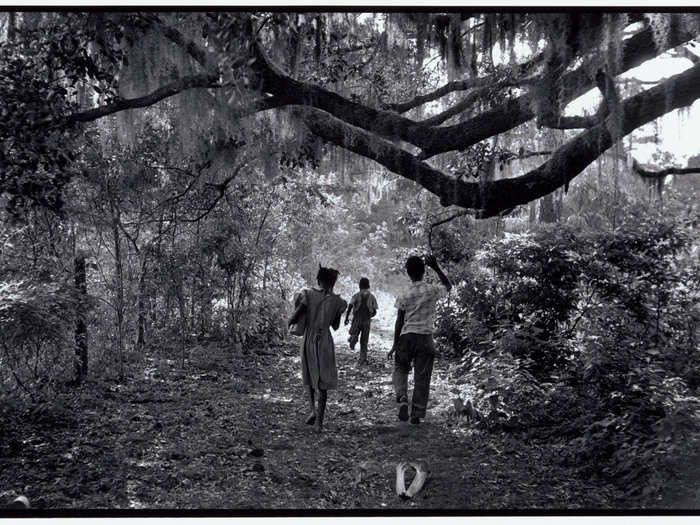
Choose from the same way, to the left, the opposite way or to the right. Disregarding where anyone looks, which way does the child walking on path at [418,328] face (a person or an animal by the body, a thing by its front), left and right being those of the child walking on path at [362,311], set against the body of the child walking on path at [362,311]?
the same way

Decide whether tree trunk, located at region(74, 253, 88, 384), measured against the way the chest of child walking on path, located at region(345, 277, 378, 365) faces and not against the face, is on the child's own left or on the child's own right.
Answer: on the child's own left

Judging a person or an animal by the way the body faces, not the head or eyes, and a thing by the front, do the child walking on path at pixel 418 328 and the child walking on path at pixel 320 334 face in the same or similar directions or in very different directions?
same or similar directions

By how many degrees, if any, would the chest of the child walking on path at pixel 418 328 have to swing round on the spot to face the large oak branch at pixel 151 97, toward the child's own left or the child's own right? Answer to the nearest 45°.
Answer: approximately 90° to the child's own left

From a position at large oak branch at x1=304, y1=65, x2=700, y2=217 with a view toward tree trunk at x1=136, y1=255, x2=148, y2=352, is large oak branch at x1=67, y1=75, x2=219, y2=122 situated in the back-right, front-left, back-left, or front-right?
front-left

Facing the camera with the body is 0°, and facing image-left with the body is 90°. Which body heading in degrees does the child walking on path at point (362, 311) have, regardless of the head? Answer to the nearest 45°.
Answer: approximately 180°

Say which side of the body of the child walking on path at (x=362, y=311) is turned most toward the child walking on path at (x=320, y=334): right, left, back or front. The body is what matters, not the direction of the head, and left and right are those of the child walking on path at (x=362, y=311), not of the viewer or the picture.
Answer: back

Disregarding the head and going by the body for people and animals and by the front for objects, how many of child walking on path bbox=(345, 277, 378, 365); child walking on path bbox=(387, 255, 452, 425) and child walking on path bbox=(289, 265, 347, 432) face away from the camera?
3

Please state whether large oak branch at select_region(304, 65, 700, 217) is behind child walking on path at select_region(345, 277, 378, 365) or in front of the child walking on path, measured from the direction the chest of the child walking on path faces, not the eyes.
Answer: behind

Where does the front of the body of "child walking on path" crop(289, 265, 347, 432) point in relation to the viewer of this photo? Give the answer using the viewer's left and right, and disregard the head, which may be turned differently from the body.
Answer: facing away from the viewer

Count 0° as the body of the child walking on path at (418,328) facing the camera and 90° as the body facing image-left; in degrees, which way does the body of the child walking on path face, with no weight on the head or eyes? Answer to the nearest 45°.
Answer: approximately 180°

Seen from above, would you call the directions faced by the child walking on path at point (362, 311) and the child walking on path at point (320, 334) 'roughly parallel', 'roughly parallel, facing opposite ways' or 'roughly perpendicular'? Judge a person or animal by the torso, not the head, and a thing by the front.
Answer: roughly parallel

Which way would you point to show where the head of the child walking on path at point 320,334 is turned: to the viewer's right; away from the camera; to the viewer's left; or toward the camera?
away from the camera

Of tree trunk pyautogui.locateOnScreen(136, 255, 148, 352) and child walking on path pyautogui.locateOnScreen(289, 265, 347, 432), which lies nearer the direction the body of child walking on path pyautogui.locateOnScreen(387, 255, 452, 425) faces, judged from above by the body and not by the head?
the tree trunk

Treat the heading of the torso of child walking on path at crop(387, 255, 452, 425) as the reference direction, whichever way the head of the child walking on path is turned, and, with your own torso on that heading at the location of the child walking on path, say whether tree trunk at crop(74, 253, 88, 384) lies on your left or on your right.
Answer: on your left
